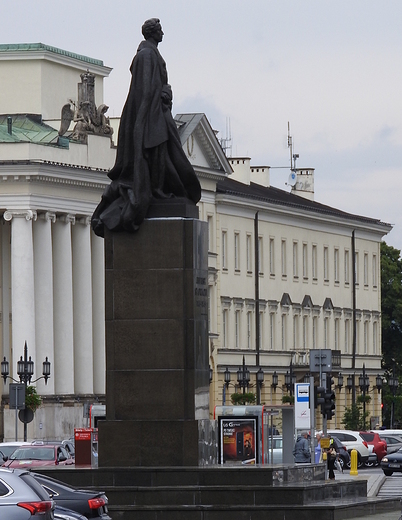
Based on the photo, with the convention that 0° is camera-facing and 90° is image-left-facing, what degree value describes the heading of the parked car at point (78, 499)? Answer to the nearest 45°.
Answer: approximately 135°

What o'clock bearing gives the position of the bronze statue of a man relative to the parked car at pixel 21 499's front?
The bronze statue of a man is roughly at 2 o'clock from the parked car.

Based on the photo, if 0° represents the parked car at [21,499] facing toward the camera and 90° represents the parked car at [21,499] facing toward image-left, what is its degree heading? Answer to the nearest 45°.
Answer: approximately 135°

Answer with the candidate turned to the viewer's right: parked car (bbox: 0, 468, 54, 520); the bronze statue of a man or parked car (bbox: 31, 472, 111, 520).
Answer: the bronze statue of a man

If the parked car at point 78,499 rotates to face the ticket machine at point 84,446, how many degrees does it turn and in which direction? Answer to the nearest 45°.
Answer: approximately 45° to its right

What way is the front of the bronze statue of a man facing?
to the viewer's right

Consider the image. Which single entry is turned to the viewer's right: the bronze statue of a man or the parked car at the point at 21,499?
the bronze statue of a man
